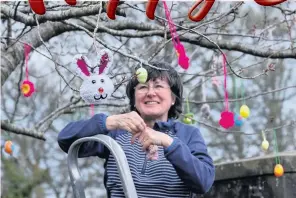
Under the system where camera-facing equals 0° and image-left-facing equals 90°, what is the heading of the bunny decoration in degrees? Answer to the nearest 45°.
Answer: approximately 0°

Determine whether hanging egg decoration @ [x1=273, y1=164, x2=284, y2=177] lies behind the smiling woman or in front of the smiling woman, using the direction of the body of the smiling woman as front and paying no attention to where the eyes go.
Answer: behind

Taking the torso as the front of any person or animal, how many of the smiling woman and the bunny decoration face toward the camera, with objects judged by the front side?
2
